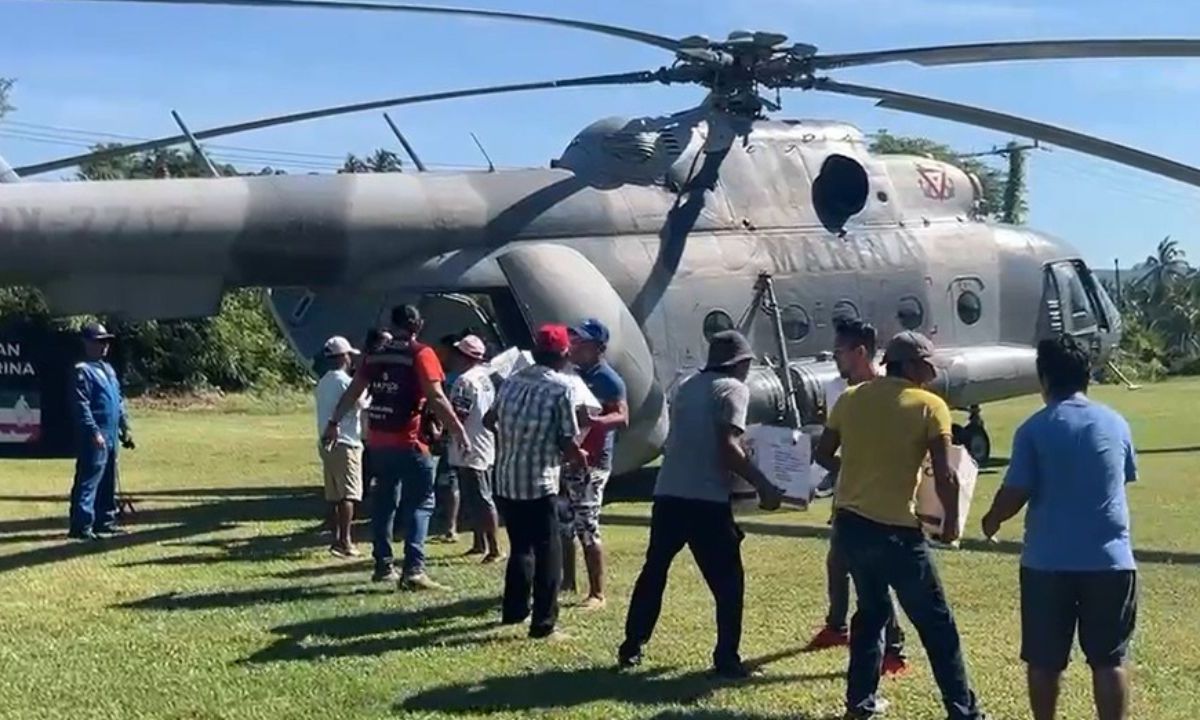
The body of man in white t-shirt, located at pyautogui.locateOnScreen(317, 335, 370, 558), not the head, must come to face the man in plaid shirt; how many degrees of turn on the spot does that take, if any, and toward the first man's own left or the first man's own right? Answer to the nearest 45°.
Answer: approximately 90° to the first man's own right

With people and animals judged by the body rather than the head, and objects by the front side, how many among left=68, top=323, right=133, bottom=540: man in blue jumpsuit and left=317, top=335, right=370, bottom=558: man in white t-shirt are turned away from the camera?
0

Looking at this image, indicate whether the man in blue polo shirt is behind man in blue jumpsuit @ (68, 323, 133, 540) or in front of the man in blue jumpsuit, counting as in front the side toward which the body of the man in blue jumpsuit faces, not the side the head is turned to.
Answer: in front

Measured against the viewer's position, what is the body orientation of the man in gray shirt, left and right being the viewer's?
facing away from the viewer and to the right of the viewer

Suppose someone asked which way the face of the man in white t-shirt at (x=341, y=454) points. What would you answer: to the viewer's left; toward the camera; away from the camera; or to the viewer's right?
to the viewer's right

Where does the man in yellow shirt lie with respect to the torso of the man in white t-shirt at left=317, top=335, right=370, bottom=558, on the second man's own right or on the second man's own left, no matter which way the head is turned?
on the second man's own right

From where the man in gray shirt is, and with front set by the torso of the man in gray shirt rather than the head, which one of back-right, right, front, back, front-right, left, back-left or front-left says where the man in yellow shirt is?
right

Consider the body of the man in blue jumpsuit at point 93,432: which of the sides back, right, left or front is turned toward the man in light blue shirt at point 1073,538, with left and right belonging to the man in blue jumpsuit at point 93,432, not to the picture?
front

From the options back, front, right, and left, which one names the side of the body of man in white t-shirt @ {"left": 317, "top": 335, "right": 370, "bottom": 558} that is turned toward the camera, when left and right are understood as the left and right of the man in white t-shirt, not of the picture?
right

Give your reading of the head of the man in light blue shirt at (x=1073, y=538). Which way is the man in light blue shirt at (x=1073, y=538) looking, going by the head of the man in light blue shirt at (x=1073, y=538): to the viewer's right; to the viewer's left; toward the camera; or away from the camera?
away from the camera

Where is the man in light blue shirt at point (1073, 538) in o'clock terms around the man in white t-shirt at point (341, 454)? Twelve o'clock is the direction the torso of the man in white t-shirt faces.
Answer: The man in light blue shirt is roughly at 2 o'clock from the man in white t-shirt.

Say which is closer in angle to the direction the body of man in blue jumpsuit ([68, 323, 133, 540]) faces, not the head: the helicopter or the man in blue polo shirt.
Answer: the man in blue polo shirt

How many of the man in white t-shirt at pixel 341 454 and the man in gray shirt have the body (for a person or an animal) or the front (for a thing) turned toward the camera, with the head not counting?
0

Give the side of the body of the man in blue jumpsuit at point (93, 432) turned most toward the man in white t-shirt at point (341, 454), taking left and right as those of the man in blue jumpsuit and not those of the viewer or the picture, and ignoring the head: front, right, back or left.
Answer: front

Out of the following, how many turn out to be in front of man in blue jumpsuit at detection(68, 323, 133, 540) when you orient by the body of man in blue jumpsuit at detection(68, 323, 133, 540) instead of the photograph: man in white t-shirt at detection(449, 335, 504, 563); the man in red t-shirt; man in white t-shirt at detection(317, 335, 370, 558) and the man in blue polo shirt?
4
